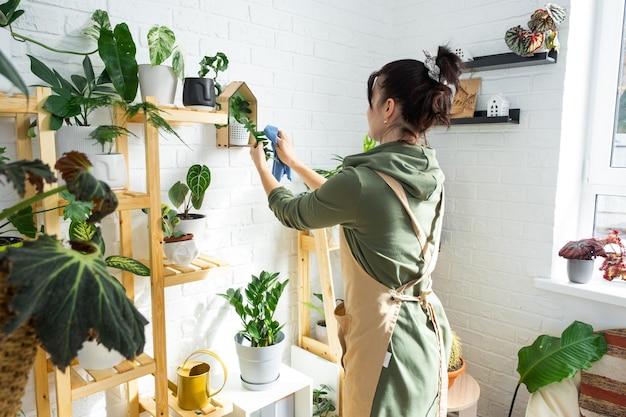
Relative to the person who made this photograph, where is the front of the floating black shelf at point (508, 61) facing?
facing the viewer and to the left of the viewer

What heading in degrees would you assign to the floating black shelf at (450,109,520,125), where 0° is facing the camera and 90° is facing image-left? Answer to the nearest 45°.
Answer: approximately 45°

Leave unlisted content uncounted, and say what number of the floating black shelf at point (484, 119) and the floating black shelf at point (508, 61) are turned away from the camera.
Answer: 0

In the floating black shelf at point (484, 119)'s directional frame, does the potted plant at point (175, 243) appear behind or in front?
in front

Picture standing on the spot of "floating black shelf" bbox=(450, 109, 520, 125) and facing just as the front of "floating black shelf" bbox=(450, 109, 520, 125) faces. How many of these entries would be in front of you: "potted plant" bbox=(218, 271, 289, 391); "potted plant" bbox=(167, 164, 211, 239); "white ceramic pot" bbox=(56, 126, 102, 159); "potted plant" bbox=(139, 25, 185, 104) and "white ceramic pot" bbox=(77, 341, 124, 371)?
5

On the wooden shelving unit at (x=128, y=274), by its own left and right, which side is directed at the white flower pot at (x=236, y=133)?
left

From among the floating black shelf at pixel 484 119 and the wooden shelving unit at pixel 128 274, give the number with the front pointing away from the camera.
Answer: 0

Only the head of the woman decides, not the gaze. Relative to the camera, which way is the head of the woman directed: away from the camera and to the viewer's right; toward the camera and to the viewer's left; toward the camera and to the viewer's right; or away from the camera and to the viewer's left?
away from the camera and to the viewer's left

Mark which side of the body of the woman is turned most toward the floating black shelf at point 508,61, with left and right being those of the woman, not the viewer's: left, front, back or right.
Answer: right

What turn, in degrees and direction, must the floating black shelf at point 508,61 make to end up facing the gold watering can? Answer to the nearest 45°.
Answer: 0° — it already faces it

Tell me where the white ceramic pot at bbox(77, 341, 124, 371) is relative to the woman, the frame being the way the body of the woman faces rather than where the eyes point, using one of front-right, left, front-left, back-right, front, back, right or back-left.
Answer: front-left
